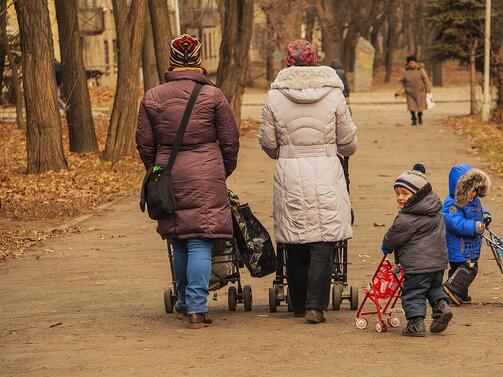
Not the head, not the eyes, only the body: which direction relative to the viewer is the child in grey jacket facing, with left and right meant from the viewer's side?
facing away from the viewer and to the left of the viewer

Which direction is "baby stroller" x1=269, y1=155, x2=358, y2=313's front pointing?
away from the camera

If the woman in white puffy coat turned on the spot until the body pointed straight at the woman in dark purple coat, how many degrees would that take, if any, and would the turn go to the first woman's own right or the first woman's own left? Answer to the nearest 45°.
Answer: approximately 90° to the first woman's own left

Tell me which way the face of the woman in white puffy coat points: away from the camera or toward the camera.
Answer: away from the camera

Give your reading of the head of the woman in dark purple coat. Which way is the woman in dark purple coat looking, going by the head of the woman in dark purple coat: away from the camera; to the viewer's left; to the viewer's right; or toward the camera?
away from the camera

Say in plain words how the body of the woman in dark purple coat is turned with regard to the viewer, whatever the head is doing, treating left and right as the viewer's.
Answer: facing away from the viewer

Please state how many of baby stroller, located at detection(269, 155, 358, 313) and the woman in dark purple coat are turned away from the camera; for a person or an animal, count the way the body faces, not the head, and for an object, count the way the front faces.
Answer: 2

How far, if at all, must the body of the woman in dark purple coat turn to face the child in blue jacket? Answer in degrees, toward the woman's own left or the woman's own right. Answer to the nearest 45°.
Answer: approximately 90° to the woman's own right

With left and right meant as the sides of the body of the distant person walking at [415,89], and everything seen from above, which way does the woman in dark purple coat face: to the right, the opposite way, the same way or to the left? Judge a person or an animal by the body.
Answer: the opposite way

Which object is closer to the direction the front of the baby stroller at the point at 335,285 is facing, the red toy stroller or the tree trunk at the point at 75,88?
the tree trunk

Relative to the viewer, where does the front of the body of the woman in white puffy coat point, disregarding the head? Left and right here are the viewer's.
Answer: facing away from the viewer
